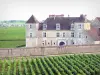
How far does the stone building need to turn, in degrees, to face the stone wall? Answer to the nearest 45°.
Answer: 0° — it already faces it

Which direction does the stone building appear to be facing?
toward the camera
